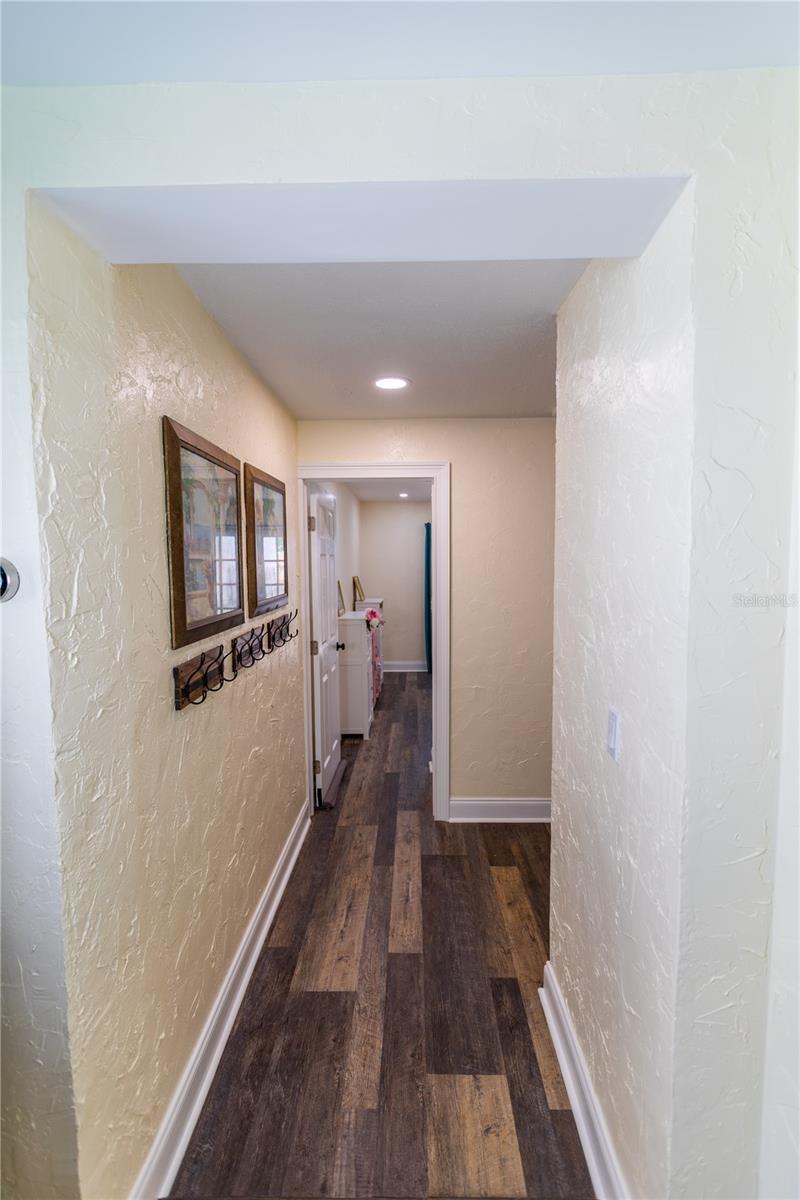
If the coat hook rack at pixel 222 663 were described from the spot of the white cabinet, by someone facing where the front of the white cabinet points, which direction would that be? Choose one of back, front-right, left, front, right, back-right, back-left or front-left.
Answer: right

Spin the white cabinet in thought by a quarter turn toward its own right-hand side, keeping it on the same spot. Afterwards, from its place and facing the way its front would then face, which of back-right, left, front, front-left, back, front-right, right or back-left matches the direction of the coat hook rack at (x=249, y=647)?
front

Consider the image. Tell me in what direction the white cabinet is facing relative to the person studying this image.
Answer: facing to the right of the viewer

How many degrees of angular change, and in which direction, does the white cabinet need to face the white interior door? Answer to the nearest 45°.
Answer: approximately 90° to its right

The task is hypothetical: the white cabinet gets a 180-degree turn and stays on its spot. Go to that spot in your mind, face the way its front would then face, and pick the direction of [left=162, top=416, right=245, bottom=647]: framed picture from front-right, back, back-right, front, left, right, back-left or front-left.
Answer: left

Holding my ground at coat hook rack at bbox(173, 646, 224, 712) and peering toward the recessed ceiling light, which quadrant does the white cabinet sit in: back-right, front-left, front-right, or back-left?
front-left

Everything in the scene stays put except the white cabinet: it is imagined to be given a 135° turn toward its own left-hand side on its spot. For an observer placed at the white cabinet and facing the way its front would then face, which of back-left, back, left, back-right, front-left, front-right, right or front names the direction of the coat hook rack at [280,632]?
back-left

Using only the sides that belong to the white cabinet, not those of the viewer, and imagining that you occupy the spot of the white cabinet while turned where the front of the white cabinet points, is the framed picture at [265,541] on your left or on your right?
on your right
